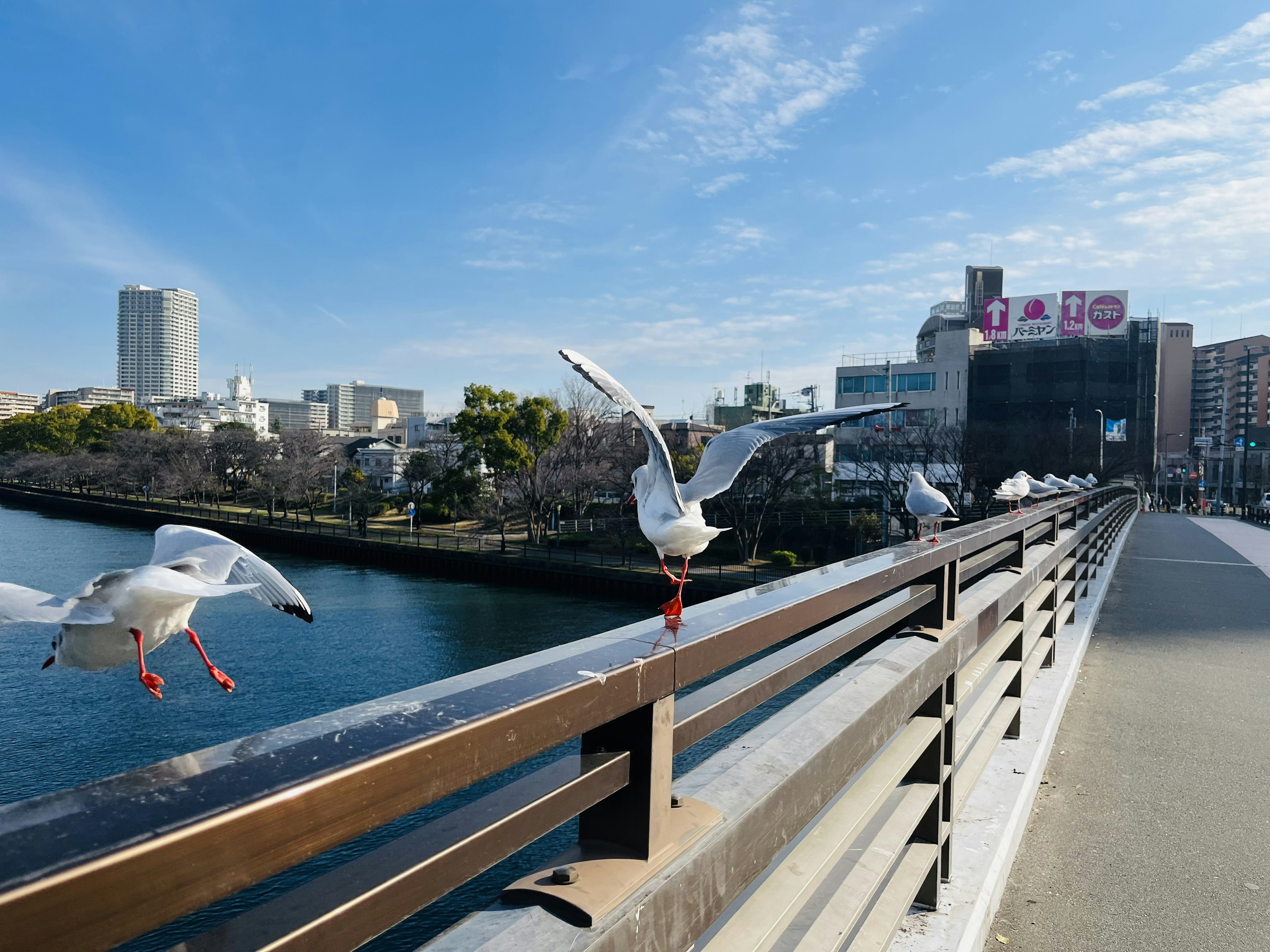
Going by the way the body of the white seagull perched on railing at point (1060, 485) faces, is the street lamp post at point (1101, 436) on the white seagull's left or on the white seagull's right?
on the white seagull's right

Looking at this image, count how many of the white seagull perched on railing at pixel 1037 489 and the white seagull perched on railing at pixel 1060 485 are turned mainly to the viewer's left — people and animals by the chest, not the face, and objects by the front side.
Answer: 2

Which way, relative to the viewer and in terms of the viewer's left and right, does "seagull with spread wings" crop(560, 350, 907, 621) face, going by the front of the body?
facing away from the viewer and to the left of the viewer

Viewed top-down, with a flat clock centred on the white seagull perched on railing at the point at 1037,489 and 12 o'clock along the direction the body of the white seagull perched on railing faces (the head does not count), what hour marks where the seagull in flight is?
The seagull in flight is roughly at 9 o'clock from the white seagull perched on railing.

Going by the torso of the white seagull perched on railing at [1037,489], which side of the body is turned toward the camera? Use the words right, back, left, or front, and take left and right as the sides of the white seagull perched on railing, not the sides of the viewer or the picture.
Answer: left

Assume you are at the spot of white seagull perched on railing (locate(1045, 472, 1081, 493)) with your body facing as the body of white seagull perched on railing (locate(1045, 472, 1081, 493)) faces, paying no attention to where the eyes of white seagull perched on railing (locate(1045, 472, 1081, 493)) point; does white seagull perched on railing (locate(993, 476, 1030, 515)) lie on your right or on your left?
on your left

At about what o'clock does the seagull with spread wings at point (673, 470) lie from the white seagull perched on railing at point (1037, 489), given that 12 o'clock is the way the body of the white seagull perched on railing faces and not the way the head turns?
The seagull with spread wings is roughly at 9 o'clock from the white seagull perched on railing.

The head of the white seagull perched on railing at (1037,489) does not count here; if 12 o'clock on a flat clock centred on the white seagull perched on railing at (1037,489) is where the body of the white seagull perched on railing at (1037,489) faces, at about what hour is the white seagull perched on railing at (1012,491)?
the white seagull perched on railing at (1012,491) is roughly at 9 o'clock from the white seagull perched on railing at (1037,489).

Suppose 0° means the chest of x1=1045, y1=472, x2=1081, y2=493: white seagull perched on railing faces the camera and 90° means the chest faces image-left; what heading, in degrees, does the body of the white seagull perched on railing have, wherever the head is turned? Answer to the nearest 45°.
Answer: approximately 90°
